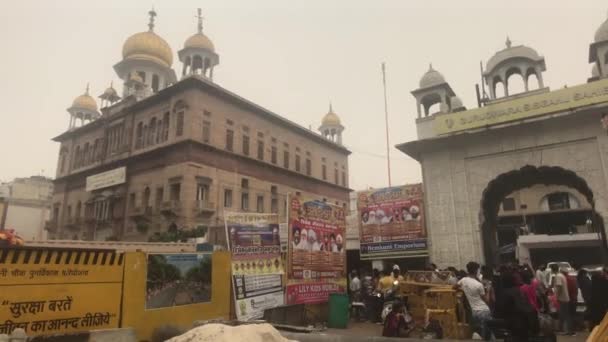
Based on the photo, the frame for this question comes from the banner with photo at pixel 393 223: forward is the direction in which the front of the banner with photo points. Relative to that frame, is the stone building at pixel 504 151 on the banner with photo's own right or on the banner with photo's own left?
on the banner with photo's own left

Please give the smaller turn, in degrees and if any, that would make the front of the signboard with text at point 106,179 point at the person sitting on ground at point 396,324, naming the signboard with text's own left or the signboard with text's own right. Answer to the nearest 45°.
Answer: approximately 45° to the signboard with text's own left

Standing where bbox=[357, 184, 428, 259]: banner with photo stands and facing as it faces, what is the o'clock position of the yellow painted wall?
The yellow painted wall is roughly at 1 o'clock from the banner with photo.

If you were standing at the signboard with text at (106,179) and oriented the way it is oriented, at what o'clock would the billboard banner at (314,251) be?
The billboard banner is roughly at 10 o'clock from the signboard with text.

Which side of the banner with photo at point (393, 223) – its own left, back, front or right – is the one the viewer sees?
front

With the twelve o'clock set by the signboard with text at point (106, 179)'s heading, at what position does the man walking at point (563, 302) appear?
The man walking is roughly at 10 o'clock from the signboard with text.

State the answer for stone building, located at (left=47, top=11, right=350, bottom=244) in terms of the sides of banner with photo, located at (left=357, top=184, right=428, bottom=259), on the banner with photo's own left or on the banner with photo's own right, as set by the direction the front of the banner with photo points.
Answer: on the banner with photo's own right

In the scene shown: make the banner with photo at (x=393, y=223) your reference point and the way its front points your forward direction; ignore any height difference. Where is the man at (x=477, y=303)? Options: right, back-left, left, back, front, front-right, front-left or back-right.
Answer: front

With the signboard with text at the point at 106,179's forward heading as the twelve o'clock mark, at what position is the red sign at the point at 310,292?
The red sign is roughly at 10 o'clock from the signboard with text.

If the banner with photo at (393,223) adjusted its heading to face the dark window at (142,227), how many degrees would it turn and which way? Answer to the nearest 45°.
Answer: approximately 135° to its right

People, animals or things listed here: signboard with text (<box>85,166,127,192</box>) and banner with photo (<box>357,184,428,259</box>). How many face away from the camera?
0

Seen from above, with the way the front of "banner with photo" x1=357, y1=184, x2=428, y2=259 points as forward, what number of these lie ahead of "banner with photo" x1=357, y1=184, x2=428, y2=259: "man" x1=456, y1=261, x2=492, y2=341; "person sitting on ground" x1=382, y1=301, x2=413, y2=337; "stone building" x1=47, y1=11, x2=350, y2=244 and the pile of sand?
3

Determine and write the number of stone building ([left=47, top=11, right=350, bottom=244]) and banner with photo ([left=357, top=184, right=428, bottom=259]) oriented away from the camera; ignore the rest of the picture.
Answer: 0
